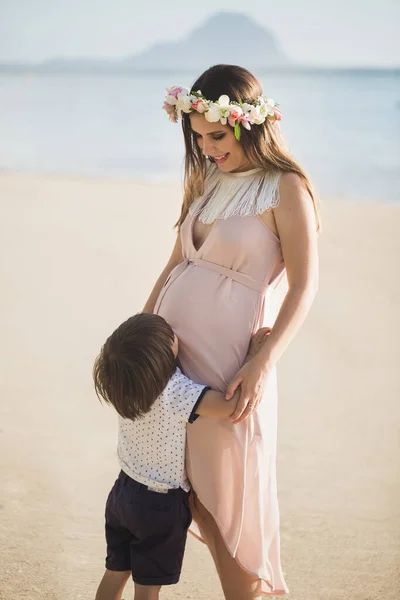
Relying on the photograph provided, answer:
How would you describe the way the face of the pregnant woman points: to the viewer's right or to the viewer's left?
to the viewer's left

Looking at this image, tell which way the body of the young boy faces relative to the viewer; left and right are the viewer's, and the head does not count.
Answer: facing away from the viewer and to the right of the viewer

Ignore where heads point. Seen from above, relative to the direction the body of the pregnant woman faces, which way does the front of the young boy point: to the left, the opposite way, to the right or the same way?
the opposite way

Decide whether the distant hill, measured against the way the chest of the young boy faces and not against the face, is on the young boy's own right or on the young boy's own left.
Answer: on the young boy's own left

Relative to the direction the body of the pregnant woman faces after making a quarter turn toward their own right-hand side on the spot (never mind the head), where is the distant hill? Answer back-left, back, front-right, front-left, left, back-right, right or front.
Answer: front-right

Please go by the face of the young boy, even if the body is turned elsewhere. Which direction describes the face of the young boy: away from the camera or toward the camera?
away from the camera
